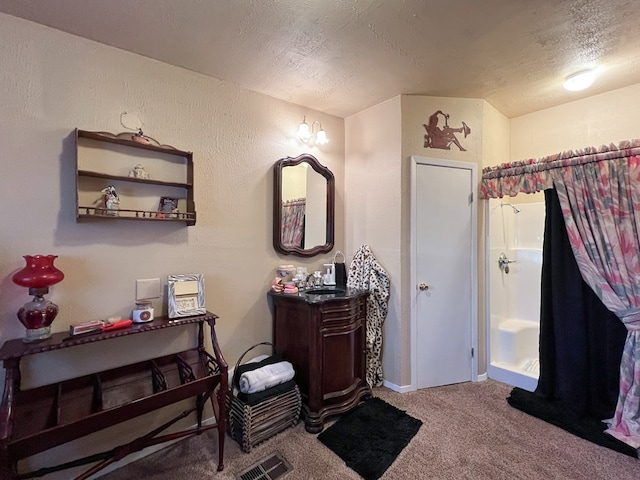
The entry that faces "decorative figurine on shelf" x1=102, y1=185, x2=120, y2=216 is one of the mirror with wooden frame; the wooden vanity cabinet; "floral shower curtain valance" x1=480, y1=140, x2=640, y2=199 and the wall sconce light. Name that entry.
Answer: the floral shower curtain valance

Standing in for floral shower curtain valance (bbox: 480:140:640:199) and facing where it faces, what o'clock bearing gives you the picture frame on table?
The picture frame on table is roughly at 12 o'clock from the floral shower curtain valance.

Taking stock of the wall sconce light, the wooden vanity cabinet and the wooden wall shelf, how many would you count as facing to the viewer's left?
0

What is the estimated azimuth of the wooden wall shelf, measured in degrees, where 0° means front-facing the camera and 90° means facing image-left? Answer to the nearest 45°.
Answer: approximately 315°

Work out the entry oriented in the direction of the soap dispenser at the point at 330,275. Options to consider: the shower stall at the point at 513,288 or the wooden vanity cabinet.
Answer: the shower stall

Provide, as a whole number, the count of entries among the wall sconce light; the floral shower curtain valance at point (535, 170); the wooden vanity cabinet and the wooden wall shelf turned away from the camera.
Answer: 0

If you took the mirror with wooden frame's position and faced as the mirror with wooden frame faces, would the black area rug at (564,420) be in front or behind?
in front

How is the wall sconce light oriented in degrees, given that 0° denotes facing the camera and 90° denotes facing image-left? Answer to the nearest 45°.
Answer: approximately 315°

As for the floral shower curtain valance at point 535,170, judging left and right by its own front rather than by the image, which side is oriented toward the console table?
front

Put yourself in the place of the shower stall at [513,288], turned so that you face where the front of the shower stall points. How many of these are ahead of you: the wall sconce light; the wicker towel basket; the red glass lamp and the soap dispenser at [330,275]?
4

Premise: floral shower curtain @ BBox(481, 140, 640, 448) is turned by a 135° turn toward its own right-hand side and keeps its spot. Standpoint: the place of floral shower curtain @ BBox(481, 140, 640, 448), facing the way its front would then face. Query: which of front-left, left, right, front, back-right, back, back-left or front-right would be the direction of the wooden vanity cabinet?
back-left

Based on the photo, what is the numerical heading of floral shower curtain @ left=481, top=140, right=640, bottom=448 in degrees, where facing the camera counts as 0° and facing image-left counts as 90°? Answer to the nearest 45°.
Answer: approximately 45°

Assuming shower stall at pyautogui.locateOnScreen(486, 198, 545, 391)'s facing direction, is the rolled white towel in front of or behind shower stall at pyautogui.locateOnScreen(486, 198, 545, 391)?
in front

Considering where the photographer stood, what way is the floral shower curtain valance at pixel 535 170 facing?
facing the viewer and to the left of the viewer

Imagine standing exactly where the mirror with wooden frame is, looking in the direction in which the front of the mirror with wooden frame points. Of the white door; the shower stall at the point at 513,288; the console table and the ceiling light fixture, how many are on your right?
1

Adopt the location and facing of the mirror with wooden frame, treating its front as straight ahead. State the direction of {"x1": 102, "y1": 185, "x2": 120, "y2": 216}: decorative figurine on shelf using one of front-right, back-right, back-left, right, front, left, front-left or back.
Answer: right

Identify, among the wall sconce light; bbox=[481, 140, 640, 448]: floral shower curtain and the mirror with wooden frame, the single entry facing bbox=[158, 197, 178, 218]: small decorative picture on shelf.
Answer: the floral shower curtain

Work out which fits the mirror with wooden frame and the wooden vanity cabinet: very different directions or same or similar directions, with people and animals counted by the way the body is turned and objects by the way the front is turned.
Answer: same or similar directions
